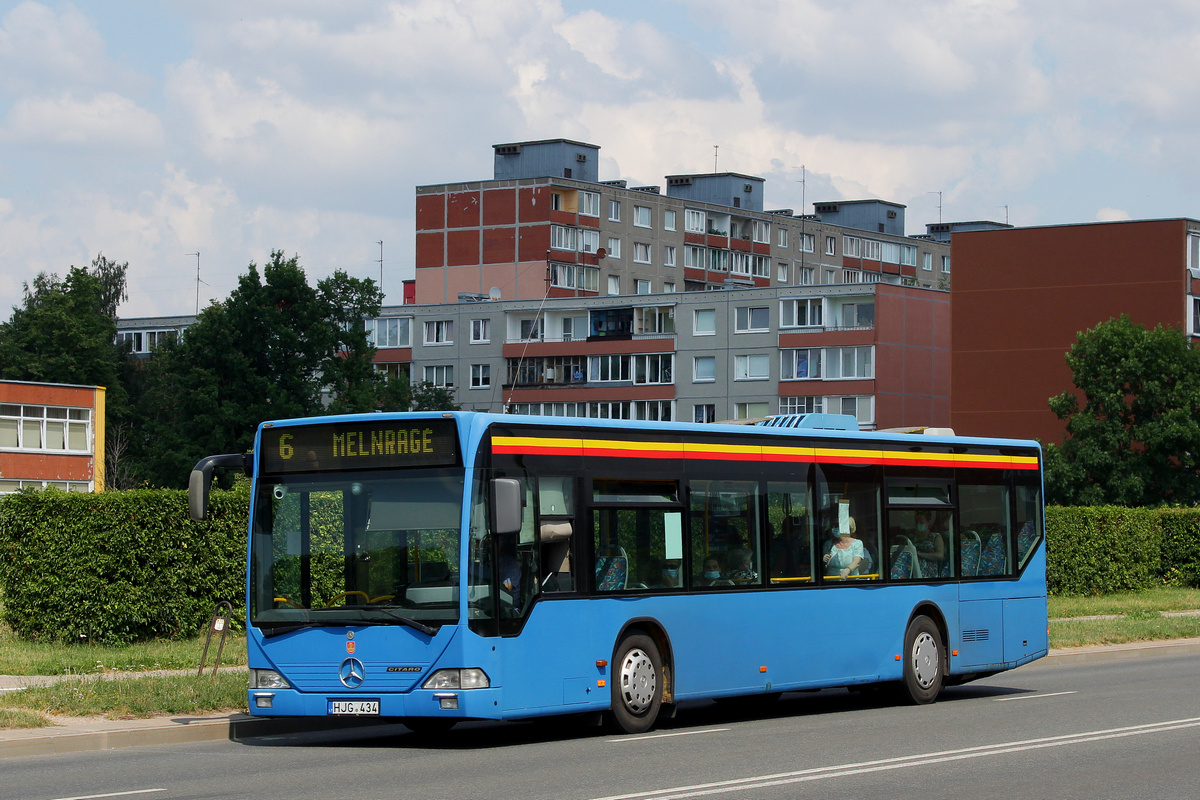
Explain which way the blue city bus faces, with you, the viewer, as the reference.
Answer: facing the viewer and to the left of the viewer

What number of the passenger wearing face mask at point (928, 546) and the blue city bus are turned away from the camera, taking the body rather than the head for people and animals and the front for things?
0

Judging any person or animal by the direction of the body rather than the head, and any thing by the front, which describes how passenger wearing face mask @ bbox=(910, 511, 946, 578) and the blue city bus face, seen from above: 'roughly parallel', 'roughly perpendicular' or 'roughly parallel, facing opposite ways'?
roughly parallel

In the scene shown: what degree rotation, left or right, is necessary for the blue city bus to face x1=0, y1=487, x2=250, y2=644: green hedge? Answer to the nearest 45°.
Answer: approximately 90° to its right

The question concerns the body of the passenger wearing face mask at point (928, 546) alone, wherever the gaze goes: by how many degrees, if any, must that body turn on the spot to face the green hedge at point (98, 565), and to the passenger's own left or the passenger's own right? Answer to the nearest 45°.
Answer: approximately 45° to the passenger's own right

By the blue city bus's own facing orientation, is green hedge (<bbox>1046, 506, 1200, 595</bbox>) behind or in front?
behind
